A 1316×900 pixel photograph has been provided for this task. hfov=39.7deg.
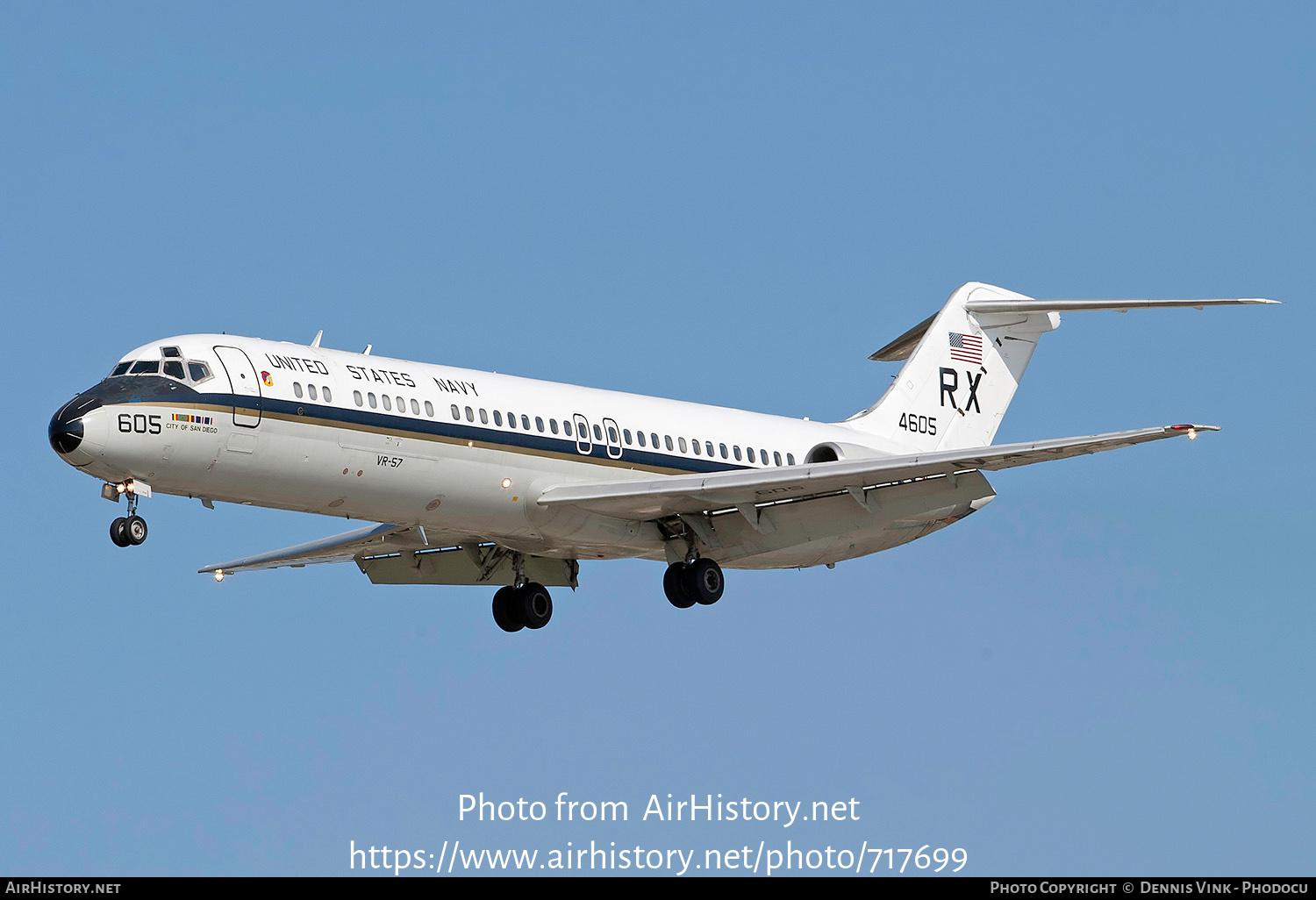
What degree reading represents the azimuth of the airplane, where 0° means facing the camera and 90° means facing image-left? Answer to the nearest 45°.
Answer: approximately 45°
